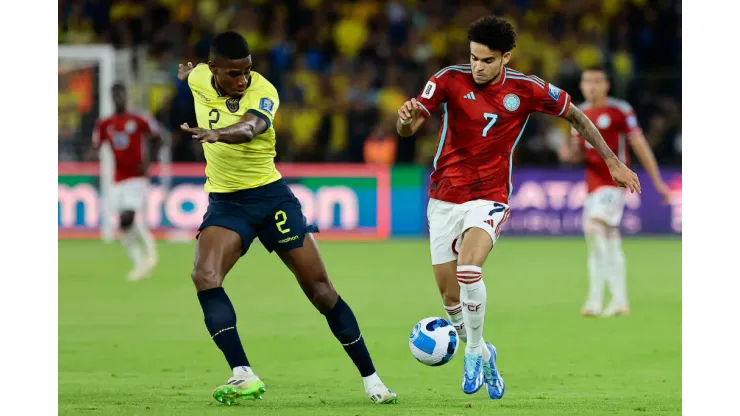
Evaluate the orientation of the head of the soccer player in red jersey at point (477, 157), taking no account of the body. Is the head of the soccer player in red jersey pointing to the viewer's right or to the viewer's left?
to the viewer's left

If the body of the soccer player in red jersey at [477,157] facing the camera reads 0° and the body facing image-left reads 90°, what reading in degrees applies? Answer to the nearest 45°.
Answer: approximately 0°

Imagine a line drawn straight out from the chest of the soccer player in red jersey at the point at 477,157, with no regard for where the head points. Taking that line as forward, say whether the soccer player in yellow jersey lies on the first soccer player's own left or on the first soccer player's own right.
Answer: on the first soccer player's own right

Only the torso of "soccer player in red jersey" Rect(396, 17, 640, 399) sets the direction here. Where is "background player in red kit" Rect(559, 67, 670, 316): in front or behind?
behind
